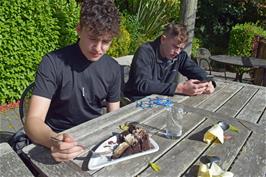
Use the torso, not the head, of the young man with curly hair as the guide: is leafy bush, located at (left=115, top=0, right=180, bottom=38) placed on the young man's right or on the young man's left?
on the young man's left

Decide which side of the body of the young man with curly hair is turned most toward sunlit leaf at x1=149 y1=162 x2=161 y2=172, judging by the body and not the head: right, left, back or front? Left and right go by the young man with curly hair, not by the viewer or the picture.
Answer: front

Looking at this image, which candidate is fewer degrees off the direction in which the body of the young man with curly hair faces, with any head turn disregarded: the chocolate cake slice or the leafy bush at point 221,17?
the chocolate cake slice

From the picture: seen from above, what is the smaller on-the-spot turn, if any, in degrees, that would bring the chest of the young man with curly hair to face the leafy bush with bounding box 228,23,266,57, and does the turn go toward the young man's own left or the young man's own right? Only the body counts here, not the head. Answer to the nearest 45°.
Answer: approximately 90° to the young man's own left

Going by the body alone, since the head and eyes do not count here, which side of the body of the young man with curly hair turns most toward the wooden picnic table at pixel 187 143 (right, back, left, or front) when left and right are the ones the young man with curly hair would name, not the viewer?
front

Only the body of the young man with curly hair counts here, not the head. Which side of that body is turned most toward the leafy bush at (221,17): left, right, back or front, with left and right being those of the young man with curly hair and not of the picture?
left

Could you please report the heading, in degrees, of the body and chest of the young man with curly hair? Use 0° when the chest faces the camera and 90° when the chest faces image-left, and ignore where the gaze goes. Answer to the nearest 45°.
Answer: approximately 315°

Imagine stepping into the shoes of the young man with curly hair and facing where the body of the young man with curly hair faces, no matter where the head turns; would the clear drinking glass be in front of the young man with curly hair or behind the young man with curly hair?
in front

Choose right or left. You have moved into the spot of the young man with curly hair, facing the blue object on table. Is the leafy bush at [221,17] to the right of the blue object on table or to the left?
left

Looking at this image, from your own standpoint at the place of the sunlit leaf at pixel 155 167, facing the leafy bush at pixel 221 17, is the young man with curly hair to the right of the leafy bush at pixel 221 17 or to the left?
left

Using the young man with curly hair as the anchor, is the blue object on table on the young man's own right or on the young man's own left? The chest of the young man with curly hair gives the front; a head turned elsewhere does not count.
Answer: on the young man's own left
